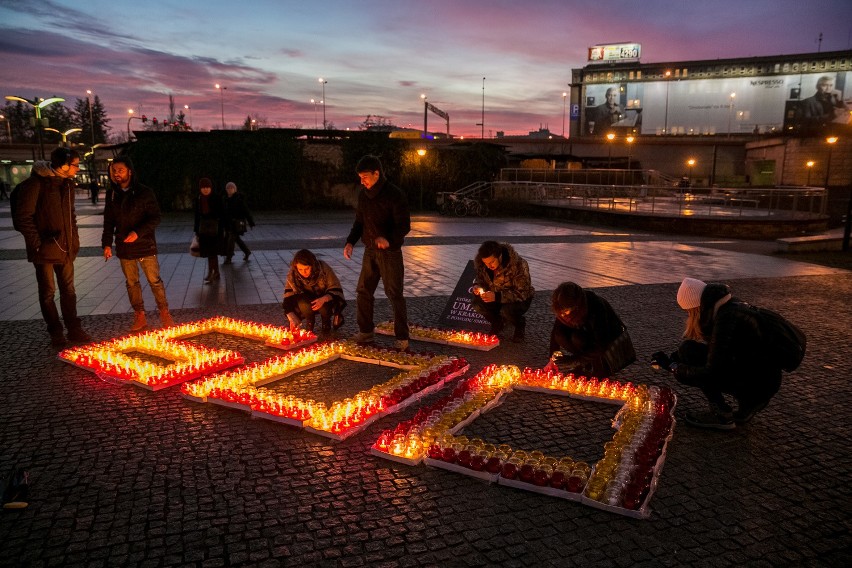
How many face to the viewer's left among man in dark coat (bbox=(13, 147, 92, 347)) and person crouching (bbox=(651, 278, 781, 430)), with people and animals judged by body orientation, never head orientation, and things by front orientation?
1

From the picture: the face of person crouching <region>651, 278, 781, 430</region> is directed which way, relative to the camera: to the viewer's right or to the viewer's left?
to the viewer's left

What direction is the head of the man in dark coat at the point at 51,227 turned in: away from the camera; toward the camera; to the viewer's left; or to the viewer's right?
to the viewer's right

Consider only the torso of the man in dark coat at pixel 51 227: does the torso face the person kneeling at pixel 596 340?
yes

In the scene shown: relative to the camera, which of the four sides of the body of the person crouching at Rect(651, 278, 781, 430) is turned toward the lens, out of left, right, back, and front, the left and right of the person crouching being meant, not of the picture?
left

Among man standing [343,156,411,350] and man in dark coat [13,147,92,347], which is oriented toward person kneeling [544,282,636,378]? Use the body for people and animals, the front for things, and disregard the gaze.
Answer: the man in dark coat

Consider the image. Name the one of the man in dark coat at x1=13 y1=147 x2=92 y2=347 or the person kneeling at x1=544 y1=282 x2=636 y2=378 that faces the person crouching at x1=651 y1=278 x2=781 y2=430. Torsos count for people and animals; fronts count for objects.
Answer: the man in dark coat

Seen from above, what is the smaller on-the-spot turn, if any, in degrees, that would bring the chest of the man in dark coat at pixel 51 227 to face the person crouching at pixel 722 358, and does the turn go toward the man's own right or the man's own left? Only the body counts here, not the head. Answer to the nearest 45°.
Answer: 0° — they already face them
